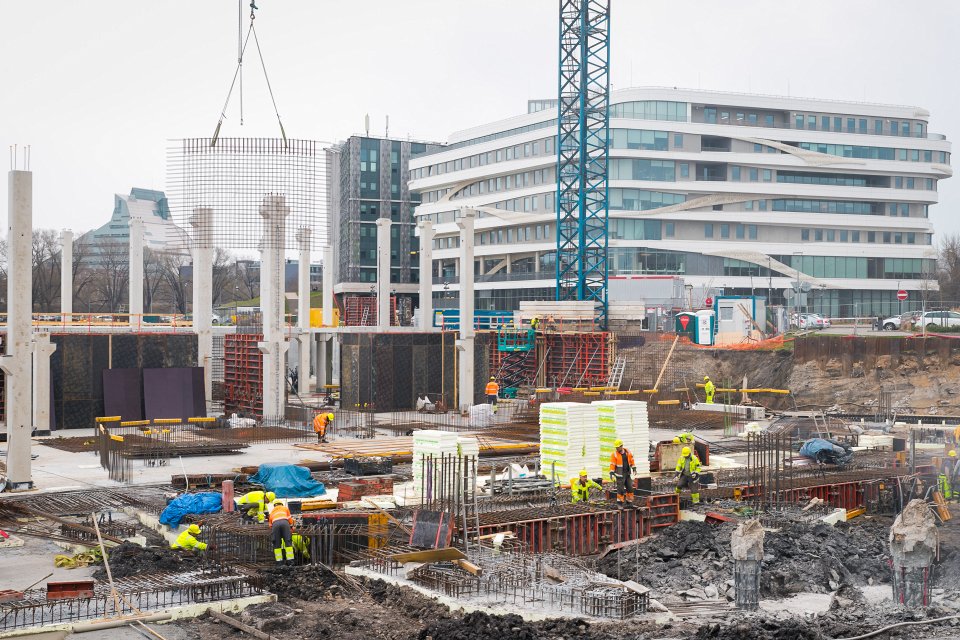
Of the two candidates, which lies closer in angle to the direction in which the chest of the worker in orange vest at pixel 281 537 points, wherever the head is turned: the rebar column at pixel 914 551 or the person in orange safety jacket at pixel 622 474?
the person in orange safety jacket

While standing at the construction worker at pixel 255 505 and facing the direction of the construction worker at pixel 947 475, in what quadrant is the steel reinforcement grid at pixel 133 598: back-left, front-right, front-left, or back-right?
back-right

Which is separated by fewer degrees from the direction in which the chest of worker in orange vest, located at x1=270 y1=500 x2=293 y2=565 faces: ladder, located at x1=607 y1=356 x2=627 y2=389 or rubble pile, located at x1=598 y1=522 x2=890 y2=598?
the ladder

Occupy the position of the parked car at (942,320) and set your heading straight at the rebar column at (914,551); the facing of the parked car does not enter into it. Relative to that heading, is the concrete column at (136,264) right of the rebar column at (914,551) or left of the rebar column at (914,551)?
right

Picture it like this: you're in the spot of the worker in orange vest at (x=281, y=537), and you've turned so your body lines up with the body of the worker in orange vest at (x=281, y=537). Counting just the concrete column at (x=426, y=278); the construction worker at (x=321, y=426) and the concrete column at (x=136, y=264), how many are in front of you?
3

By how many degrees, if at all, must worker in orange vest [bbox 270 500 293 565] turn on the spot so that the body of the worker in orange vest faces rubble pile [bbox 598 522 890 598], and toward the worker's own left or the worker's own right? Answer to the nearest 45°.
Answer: approximately 90° to the worker's own right

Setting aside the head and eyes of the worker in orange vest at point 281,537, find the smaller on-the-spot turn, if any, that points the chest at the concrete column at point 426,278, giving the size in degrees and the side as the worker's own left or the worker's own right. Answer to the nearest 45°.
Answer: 0° — they already face it

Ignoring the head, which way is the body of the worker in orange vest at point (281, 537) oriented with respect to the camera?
away from the camera

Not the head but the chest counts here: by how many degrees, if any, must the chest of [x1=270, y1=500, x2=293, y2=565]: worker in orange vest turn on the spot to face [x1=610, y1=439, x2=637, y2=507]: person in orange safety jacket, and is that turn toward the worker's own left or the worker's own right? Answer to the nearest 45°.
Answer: approximately 45° to the worker's own right

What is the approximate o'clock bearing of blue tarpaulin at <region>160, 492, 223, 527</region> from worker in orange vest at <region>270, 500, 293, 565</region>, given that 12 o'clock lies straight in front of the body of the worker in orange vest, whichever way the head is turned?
The blue tarpaulin is roughly at 11 o'clock from the worker in orange vest.

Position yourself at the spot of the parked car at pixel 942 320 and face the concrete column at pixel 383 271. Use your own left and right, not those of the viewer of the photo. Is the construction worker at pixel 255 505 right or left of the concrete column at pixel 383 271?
left

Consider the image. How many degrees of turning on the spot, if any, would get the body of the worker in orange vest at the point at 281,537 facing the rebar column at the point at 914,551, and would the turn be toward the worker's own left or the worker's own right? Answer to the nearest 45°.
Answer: approximately 90° to the worker's own right

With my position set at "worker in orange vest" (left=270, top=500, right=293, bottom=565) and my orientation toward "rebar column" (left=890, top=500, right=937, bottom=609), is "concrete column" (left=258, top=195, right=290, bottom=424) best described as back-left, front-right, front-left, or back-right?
back-left

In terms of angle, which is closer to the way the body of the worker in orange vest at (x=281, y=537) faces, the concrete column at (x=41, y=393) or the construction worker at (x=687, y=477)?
the concrete column
